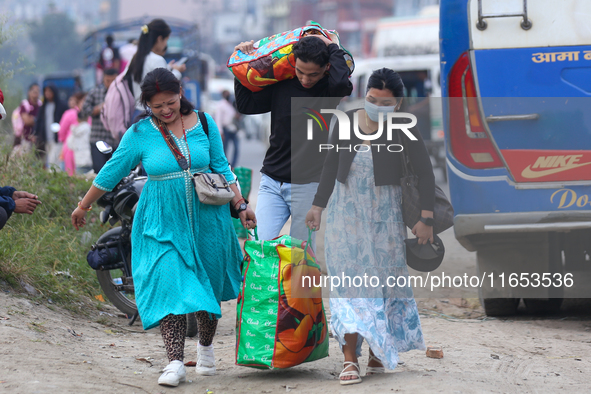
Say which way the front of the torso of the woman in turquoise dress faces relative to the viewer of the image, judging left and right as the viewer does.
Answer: facing the viewer

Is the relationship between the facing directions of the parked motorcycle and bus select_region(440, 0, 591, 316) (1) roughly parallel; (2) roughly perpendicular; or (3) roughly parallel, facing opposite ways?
roughly parallel, facing opposite ways

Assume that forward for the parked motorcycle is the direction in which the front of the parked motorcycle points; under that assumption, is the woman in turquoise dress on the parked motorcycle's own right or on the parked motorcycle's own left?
on the parked motorcycle's own left

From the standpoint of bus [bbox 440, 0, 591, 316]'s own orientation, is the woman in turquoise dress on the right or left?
on its left

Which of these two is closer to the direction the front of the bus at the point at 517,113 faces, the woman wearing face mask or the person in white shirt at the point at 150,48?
the person in white shirt

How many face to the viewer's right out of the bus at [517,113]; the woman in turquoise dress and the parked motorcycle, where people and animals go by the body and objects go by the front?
0

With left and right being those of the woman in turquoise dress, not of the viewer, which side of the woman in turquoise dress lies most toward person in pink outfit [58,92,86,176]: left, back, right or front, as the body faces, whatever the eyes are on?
back

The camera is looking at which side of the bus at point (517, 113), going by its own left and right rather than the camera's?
back

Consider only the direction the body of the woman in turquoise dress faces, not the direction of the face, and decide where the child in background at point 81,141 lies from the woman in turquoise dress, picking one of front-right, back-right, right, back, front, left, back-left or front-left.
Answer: back

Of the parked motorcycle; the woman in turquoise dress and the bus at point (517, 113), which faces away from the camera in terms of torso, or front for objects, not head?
the bus

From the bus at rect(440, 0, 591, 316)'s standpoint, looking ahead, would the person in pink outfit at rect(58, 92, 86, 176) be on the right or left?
on its left
